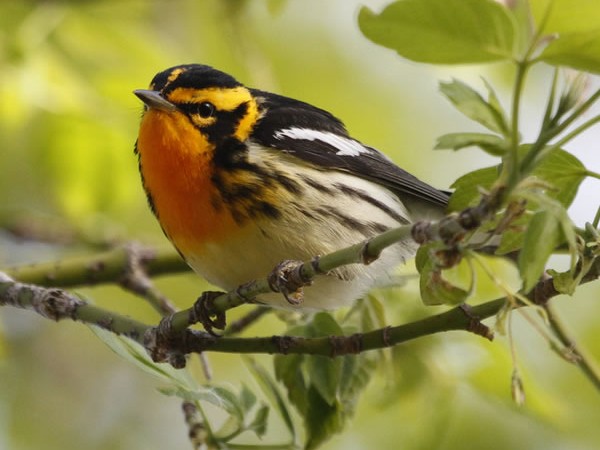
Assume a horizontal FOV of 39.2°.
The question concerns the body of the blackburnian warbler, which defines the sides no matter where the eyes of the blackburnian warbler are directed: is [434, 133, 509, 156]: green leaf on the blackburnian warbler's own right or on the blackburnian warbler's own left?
on the blackburnian warbler's own left

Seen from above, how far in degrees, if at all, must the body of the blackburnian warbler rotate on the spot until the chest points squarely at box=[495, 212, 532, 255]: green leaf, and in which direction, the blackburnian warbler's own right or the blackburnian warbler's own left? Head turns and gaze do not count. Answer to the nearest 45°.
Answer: approximately 90° to the blackburnian warbler's own left

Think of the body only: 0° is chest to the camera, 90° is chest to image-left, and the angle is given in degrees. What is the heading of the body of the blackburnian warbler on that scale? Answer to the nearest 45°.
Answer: approximately 45°

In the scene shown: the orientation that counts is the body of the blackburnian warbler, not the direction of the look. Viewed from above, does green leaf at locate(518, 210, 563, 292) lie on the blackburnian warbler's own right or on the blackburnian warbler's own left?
on the blackburnian warbler's own left

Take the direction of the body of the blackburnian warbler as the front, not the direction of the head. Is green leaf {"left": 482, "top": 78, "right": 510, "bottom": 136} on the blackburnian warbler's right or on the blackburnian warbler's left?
on the blackburnian warbler's left

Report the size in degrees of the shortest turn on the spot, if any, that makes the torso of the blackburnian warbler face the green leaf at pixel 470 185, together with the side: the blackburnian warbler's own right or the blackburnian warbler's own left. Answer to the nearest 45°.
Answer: approximately 90° to the blackburnian warbler's own left
